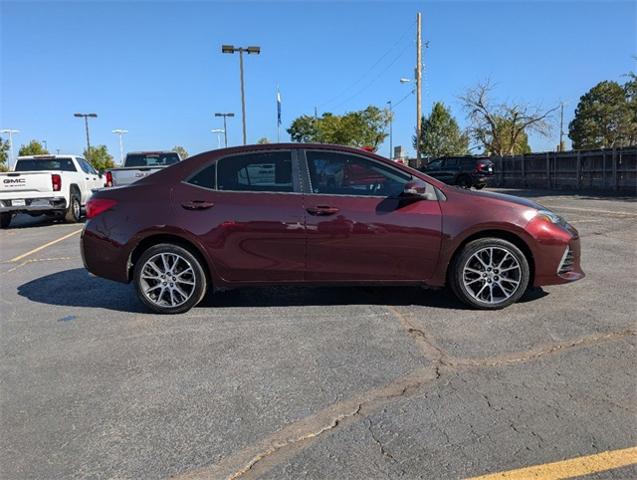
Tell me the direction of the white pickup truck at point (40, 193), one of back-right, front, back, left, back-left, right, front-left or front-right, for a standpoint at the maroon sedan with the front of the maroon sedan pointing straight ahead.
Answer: back-left

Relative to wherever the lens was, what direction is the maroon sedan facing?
facing to the right of the viewer

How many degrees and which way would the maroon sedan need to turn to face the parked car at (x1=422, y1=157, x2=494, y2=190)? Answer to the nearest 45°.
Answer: approximately 90° to its left

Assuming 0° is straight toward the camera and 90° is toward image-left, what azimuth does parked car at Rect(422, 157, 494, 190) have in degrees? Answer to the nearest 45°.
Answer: approximately 135°

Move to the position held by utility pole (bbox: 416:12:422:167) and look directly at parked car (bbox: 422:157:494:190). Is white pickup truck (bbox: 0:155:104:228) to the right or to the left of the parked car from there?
right

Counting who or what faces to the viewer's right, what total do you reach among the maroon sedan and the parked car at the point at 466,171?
1

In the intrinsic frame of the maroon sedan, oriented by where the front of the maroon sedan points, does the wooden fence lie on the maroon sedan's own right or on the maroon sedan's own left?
on the maroon sedan's own left

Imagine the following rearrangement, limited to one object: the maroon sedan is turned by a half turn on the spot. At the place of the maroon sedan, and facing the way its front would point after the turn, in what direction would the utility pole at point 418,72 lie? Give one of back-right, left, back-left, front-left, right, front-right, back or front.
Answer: right

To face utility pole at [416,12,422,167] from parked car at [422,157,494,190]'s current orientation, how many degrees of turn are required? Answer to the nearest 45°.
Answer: approximately 45° to its right
